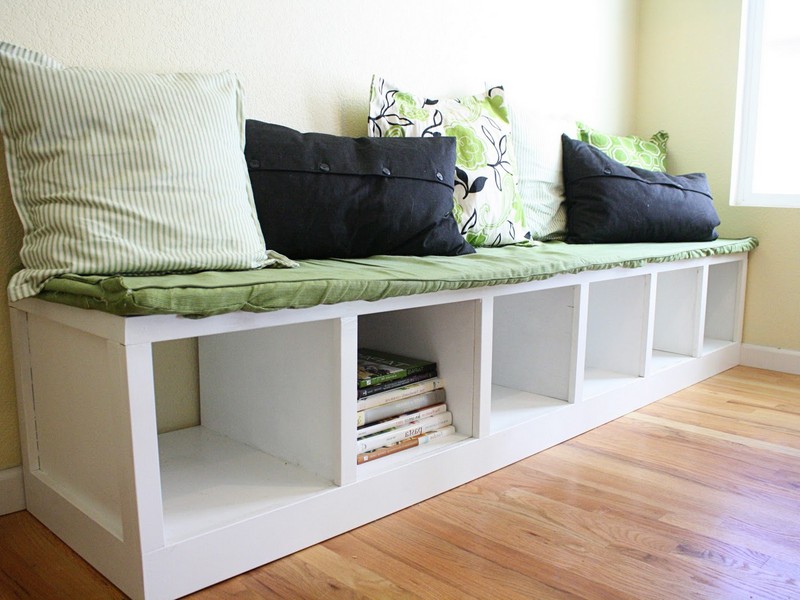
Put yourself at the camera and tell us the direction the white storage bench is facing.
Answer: facing the viewer and to the right of the viewer

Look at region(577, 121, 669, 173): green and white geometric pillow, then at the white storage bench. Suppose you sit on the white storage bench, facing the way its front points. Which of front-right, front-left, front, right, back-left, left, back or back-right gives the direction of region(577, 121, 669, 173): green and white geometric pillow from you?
left

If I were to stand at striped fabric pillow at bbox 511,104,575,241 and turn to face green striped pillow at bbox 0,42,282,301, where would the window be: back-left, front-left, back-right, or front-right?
back-left

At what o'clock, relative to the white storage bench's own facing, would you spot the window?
The window is roughly at 9 o'clock from the white storage bench.
